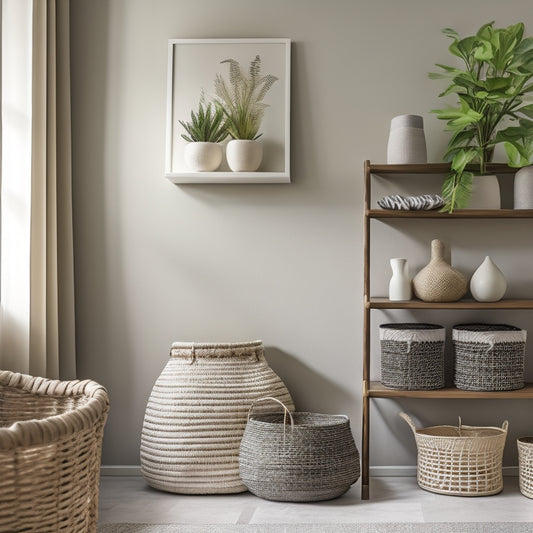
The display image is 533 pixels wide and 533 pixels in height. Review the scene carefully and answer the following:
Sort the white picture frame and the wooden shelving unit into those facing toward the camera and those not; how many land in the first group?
2

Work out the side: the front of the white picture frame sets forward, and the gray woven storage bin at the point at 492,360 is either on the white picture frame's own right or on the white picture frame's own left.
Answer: on the white picture frame's own left

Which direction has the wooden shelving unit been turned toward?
toward the camera

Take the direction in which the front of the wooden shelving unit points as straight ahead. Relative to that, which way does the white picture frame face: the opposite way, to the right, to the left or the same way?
the same way

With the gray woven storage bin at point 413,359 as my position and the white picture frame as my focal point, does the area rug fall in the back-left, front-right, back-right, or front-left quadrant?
front-left

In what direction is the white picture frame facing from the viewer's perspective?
toward the camera
